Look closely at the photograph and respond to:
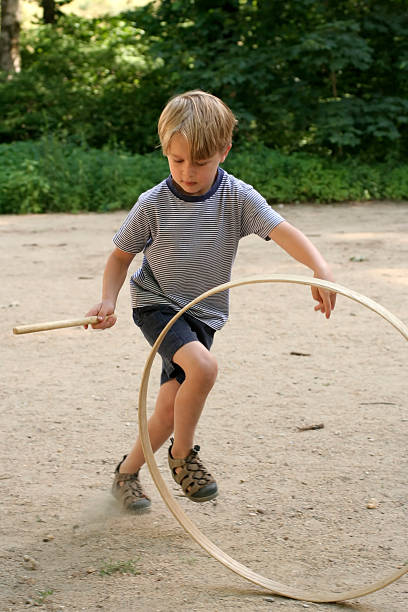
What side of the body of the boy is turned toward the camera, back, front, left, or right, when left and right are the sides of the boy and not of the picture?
front

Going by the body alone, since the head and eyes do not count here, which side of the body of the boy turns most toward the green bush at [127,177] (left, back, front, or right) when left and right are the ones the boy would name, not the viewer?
back

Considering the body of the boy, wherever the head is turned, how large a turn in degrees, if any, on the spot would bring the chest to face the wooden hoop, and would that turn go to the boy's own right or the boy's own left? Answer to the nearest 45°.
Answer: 0° — they already face it
